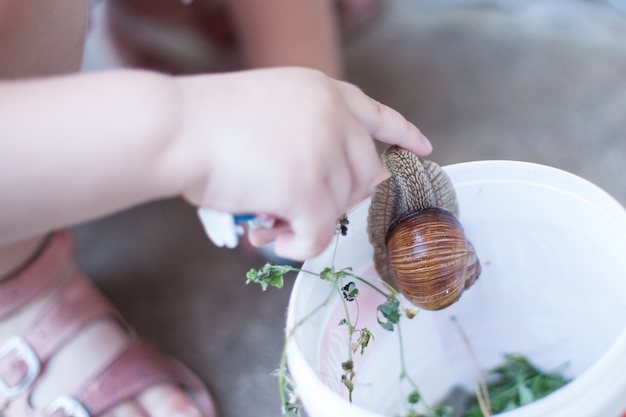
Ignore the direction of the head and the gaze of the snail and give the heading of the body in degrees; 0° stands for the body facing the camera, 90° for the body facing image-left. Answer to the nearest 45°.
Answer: approximately 180°
